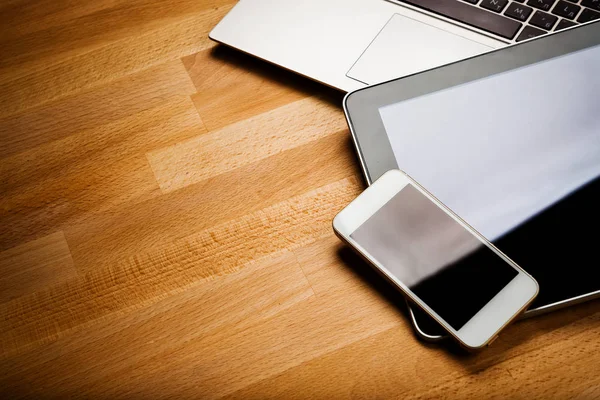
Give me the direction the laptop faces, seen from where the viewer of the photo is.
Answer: facing the viewer and to the left of the viewer
